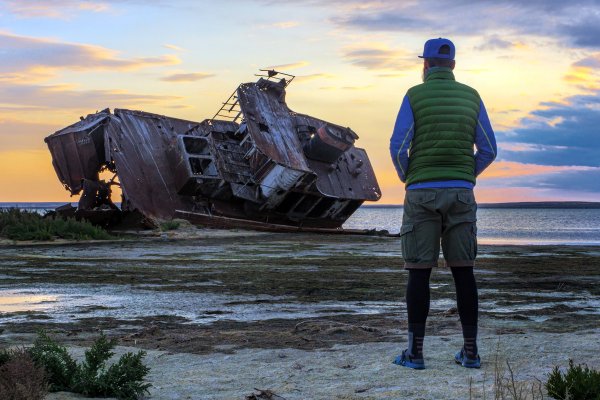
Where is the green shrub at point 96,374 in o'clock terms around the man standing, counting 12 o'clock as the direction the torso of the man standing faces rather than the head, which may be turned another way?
The green shrub is roughly at 8 o'clock from the man standing.

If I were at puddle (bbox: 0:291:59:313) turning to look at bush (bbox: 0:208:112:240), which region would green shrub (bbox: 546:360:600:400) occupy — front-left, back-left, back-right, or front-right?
back-right

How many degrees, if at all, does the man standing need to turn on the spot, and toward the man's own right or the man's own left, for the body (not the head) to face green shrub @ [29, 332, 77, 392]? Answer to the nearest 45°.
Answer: approximately 135° to the man's own left

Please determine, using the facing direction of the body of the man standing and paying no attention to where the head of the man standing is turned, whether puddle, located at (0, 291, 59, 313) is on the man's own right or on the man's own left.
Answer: on the man's own left

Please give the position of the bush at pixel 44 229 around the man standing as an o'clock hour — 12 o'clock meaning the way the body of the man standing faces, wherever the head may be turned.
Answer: The bush is roughly at 11 o'clock from the man standing.

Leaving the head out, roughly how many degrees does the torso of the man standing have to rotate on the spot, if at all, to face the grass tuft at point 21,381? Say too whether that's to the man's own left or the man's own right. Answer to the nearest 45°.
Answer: approximately 135° to the man's own left

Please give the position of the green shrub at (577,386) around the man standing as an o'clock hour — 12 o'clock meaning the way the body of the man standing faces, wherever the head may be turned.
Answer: The green shrub is roughly at 5 o'clock from the man standing.

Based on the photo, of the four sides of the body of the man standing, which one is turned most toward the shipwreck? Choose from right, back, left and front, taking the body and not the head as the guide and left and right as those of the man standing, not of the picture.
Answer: front

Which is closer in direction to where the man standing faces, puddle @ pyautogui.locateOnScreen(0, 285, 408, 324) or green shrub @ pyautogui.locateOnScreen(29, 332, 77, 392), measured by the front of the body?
the puddle

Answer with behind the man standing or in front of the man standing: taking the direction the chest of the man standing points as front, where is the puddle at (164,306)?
in front

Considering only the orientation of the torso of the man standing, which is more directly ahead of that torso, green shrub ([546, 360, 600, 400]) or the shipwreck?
the shipwreck

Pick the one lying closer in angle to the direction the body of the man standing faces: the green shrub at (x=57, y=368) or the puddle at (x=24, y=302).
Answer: the puddle

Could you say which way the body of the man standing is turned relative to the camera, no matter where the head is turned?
away from the camera
